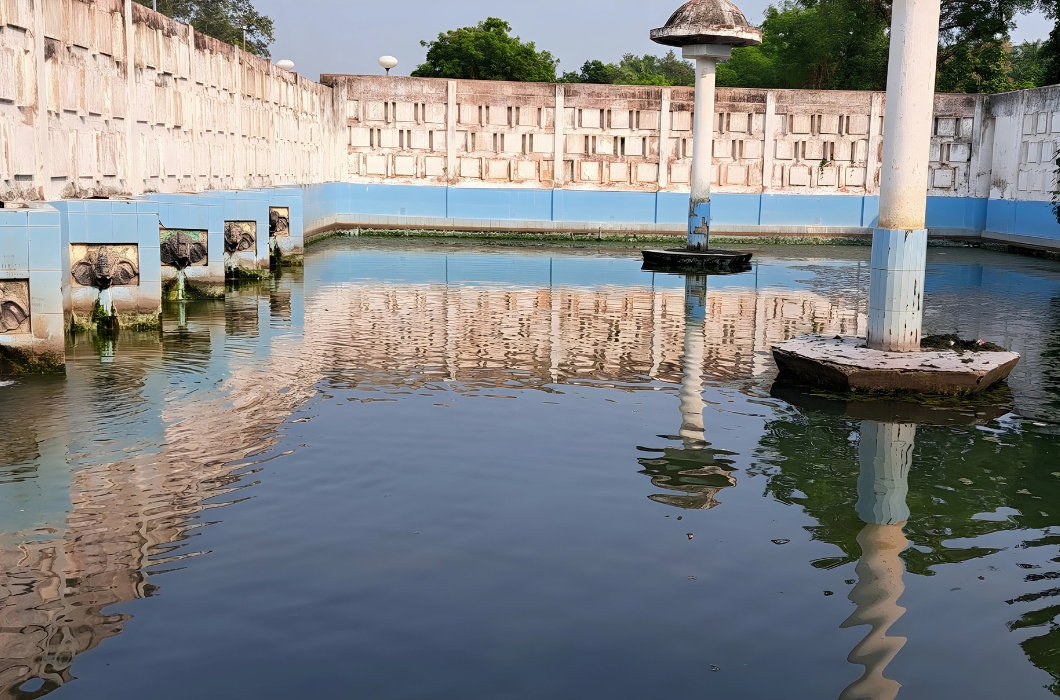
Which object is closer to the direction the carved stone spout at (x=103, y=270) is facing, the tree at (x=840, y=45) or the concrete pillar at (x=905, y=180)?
the concrete pillar

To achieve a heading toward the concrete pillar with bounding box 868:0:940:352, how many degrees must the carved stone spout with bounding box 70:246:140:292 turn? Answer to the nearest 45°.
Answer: approximately 45° to its left

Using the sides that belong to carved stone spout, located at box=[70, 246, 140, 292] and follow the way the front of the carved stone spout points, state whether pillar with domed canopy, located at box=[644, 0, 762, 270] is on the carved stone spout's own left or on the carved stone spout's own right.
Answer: on the carved stone spout's own left

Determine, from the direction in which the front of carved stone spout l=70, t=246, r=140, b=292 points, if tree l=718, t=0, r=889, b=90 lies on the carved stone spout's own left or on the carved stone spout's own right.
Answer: on the carved stone spout's own left

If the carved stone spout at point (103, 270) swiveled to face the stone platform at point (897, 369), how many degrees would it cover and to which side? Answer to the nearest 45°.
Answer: approximately 45° to its left
